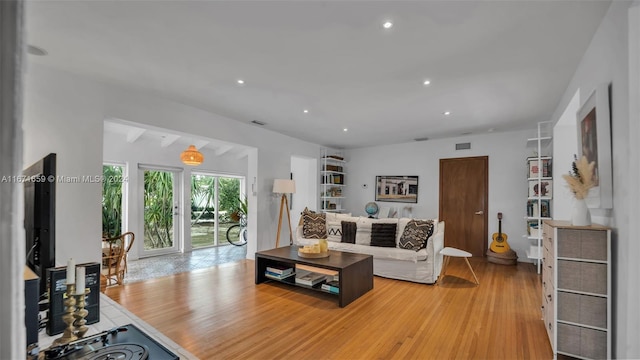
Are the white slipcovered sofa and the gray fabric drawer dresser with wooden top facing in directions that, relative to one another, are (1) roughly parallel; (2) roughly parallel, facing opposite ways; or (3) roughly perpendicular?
roughly perpendicular

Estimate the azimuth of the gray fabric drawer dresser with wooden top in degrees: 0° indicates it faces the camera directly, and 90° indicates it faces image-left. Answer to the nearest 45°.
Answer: approximately 90°

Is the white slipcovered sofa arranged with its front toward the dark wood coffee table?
yes

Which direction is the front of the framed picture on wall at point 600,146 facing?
to the viewer's left

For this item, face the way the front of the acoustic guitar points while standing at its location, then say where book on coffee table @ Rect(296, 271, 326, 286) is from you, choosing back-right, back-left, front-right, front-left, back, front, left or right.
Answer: front-right

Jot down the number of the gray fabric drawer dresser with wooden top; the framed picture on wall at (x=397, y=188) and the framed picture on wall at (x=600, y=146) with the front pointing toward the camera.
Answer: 1

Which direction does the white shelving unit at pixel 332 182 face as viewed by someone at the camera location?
facing the viewer and to the right of the viewer

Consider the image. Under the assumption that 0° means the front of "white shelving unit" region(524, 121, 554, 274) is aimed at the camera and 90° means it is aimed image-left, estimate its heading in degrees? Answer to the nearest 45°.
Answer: approximately 45°

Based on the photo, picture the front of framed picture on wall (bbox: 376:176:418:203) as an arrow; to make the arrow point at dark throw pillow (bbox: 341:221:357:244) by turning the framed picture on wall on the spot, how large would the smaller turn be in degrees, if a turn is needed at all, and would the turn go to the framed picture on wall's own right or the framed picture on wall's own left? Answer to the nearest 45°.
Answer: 0° — it already faces it

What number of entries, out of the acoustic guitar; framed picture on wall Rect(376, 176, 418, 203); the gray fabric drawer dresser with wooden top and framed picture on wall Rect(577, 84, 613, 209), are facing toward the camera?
2

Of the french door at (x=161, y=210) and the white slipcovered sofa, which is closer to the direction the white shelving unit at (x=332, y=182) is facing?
the white slipcovered sofa
